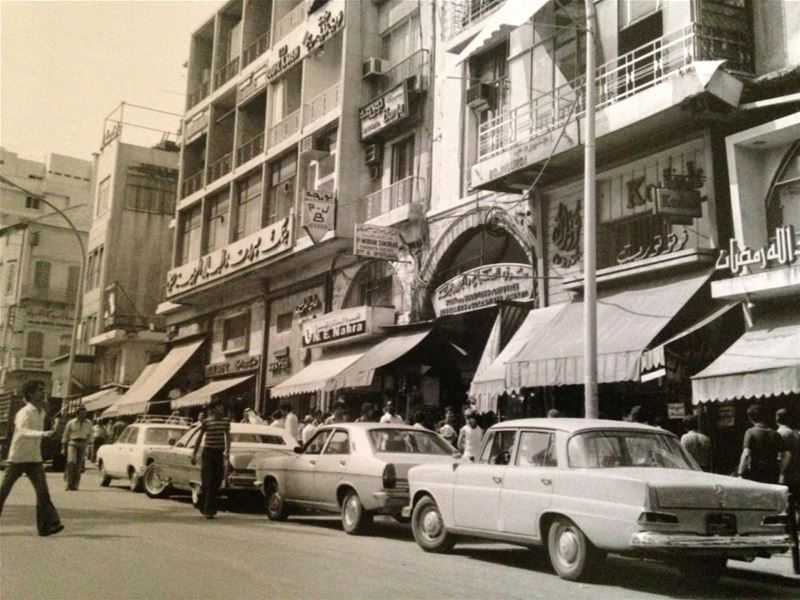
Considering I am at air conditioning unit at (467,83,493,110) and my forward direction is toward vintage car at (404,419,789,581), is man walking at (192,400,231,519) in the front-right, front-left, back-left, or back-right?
front-right

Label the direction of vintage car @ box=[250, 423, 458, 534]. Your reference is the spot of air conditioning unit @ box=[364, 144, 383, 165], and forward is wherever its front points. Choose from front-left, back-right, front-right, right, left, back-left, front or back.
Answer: front-left

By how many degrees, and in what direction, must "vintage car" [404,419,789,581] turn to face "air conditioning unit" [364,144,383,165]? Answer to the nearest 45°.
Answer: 0° — it already faces it

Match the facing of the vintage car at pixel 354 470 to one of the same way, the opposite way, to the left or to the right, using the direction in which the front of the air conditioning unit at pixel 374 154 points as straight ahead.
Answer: to the right

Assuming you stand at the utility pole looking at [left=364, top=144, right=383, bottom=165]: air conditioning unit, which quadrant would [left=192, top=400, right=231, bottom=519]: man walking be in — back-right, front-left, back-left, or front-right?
front-left

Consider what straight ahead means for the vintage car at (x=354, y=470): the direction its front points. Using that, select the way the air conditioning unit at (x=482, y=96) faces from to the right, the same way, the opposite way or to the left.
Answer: to the left

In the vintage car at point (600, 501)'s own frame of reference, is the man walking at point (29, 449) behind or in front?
in front

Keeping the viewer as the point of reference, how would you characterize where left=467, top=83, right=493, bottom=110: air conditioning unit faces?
facing the viewer and to the left of the viewer
